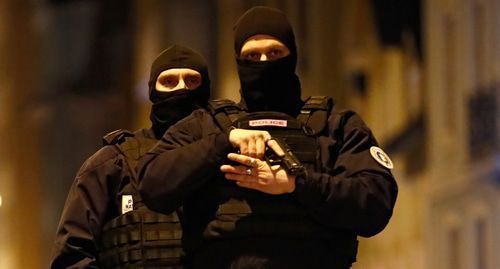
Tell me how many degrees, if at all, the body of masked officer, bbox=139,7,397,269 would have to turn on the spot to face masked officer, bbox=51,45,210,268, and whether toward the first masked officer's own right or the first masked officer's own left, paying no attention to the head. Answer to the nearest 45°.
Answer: approximately 135° to the first masked officer's own right

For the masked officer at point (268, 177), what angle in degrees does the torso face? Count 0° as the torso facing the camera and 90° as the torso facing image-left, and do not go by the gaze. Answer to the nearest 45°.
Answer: approximately 0°
